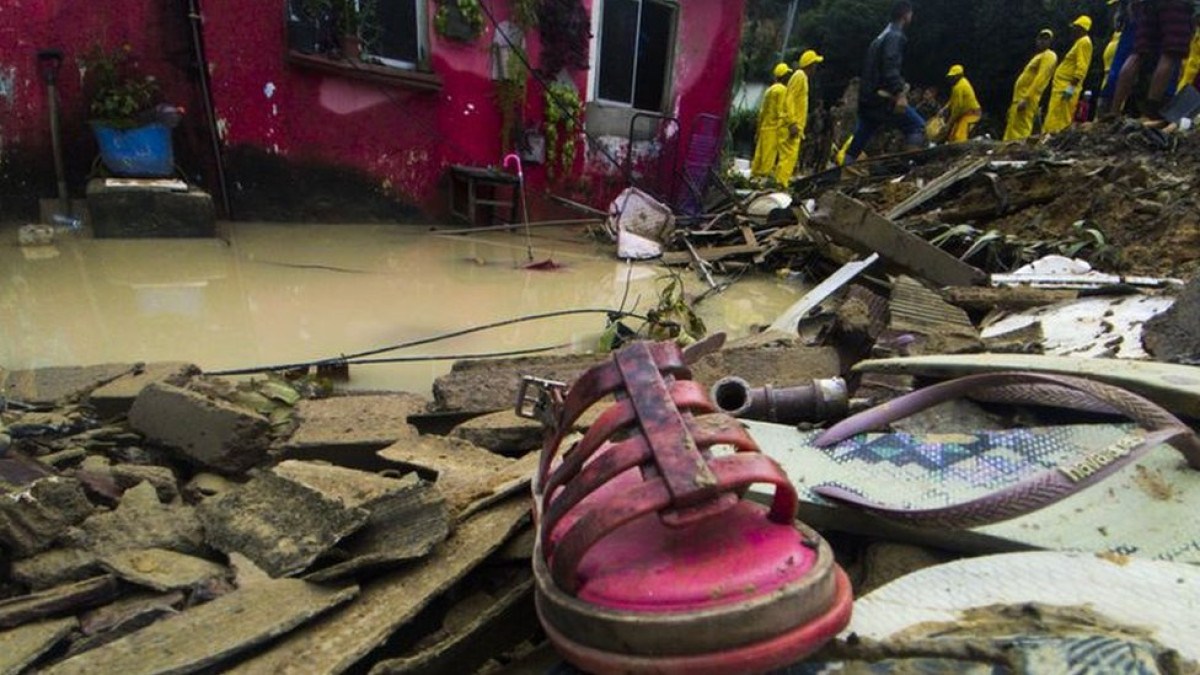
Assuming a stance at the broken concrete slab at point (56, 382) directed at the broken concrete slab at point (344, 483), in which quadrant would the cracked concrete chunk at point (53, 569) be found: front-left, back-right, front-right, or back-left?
front-right

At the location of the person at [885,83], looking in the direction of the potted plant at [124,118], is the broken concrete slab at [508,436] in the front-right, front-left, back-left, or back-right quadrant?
front-left

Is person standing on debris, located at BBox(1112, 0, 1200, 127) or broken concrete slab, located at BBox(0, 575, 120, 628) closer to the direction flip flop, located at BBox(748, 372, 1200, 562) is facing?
the person standing on debris

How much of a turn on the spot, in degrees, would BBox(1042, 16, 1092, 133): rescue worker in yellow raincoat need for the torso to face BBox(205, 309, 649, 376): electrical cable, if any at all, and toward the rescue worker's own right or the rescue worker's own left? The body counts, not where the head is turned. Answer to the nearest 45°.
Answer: approximately 90° to the rescue worker's own left

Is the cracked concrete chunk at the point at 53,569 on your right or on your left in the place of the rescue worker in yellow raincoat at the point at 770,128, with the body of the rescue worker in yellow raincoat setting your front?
on your right

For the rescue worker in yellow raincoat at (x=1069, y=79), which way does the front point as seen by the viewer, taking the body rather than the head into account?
to the viewer's left
